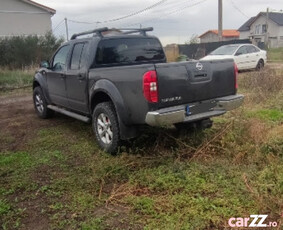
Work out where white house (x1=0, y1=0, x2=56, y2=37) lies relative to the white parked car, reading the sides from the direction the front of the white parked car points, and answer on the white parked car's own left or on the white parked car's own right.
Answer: on the white parked car's own right

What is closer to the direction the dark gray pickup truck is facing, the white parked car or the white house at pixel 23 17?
the white house

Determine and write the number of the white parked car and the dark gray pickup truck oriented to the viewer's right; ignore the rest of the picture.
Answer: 0

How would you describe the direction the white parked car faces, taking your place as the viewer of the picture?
facing the viewer and to the left of the viewer

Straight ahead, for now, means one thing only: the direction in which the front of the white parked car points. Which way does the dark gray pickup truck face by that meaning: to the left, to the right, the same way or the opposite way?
to the right

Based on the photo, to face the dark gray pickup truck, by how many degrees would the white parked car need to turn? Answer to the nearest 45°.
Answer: approximately 45° to its left

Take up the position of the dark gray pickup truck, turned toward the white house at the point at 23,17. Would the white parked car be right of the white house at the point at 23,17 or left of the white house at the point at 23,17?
right

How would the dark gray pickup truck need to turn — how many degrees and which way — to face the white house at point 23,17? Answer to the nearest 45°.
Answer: approximately 45° to its right

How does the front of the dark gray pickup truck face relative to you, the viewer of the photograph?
facing away from the viewer and to the left of the viewer

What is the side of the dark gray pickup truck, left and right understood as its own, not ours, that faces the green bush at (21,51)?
front
